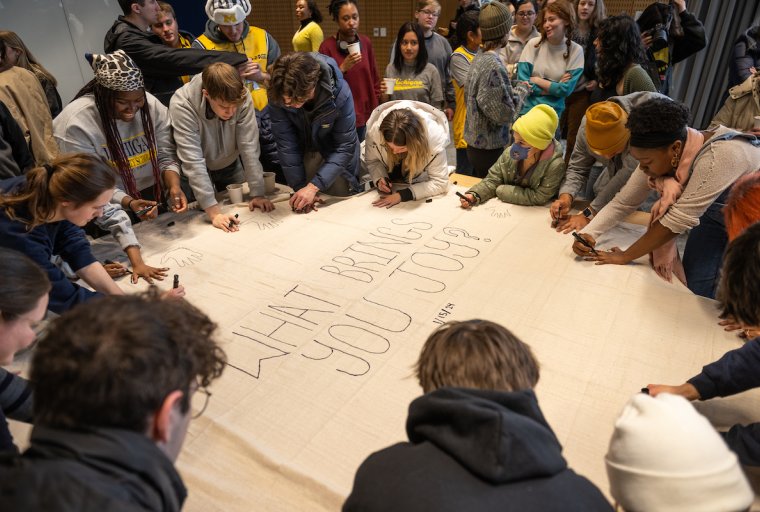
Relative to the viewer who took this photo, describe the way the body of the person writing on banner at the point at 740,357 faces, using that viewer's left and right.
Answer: facing to the left of the viewer

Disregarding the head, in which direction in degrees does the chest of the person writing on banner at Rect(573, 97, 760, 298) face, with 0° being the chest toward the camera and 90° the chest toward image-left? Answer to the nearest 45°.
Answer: approximately 90°

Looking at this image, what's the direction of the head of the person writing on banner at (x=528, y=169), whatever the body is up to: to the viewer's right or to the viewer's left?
to the viewer's left

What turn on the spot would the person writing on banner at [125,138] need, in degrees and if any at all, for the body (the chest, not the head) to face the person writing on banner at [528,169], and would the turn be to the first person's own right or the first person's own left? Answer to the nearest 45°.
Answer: approximately 45° to the first person's own left

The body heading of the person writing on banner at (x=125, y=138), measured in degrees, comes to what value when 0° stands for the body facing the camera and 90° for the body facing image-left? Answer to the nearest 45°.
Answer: approximately 315°

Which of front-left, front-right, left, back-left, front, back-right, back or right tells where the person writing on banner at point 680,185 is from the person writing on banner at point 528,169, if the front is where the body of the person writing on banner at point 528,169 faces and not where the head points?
left

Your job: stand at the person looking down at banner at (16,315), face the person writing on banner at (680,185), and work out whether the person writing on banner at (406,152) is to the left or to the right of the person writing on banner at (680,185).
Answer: left

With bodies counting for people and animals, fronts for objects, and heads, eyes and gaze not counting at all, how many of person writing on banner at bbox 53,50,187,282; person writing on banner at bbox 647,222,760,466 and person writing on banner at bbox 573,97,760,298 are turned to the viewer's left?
2
